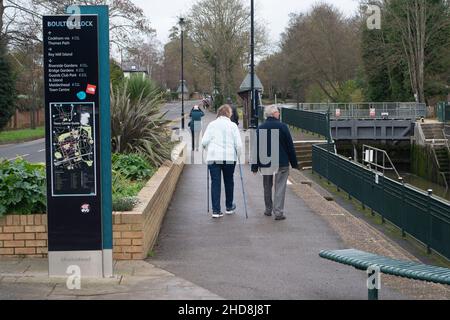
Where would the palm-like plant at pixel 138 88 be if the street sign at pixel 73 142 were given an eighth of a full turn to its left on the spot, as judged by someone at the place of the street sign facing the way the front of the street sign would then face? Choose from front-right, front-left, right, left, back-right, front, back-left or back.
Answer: back-left

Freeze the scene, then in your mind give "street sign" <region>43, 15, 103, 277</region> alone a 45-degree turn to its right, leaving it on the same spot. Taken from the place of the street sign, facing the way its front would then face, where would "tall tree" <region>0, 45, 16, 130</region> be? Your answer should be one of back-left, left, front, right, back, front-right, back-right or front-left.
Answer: back-right

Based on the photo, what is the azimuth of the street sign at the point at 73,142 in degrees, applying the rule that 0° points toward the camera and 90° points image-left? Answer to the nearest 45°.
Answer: approximately 0°

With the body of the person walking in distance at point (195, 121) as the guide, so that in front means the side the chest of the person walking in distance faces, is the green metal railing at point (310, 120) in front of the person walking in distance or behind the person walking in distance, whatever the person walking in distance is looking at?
in front

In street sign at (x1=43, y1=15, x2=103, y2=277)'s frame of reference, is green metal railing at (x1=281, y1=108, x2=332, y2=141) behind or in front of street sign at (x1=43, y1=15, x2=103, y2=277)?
behind

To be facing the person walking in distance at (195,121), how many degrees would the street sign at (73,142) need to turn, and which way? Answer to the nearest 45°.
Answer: approximately 180°
